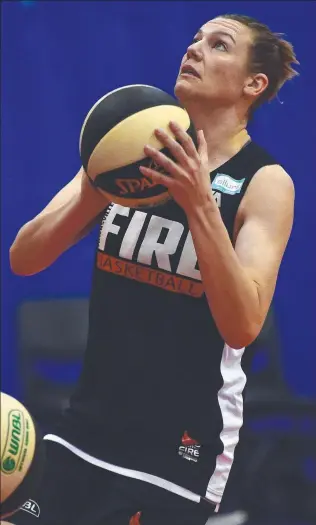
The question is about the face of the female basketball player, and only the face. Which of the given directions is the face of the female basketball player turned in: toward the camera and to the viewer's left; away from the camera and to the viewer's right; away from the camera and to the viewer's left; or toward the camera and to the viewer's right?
toward the camera and to the viewer's left

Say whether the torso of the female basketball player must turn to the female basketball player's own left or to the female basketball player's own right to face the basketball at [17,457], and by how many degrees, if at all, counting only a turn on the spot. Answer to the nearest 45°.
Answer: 0° — they already face it

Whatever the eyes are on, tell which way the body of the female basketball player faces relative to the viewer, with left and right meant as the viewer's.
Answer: facing the viewer and to the left of the viewer
